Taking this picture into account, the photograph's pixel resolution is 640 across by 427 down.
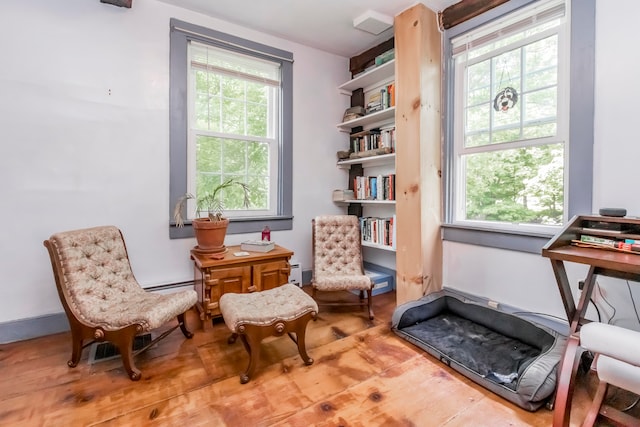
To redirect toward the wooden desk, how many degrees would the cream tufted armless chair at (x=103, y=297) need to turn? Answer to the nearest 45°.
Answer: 0° — it already faces it

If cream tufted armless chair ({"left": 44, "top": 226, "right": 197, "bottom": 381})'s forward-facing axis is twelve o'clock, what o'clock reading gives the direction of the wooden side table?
The wooden side table is roughly at 10 o'clock from the cream tufted armless chair.

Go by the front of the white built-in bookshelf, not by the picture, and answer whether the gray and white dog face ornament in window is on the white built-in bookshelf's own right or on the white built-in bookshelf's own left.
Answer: on the white built-in bookshelf's own left

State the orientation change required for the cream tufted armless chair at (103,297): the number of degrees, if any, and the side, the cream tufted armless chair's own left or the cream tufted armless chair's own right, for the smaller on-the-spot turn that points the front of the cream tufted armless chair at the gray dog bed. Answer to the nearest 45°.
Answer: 0° — it already faces it

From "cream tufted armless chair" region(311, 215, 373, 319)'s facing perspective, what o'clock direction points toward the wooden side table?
The wooden side table is roughly at 2 o'clock from the cream tufted armless chair.

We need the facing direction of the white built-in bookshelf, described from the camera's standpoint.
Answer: facing the viewer and to the left of the viewer

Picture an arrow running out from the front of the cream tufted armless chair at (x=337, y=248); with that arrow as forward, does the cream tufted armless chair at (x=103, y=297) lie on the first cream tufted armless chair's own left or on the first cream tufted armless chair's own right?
on the first cream tufted armless chair's own right

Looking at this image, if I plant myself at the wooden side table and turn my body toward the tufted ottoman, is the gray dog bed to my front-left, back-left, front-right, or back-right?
front-left

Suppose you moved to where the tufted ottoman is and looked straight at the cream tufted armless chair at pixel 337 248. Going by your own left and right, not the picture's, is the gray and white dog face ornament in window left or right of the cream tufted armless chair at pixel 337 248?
right

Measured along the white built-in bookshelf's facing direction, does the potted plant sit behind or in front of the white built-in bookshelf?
in front

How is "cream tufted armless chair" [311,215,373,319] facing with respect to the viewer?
toward the camera

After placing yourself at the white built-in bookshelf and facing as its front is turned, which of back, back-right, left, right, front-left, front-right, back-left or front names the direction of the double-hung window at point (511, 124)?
left

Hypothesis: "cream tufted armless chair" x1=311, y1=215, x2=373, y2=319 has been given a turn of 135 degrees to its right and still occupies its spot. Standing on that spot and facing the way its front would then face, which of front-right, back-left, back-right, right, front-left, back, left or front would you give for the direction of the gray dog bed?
back

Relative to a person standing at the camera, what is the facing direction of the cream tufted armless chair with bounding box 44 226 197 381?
facing the viewer and to the right of the viewer

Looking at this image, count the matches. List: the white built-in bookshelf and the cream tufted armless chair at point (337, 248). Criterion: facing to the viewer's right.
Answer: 0
